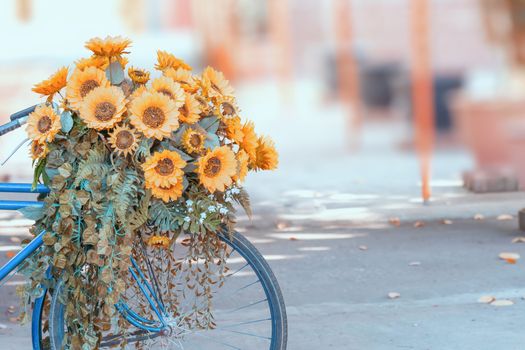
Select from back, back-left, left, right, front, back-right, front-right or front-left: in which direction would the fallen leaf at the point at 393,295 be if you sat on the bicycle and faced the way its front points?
front-left

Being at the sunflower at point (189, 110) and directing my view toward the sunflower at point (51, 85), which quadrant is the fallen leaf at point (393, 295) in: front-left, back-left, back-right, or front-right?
back-right

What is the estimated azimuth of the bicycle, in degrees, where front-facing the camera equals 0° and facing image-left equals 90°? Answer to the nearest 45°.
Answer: approximately 270°
